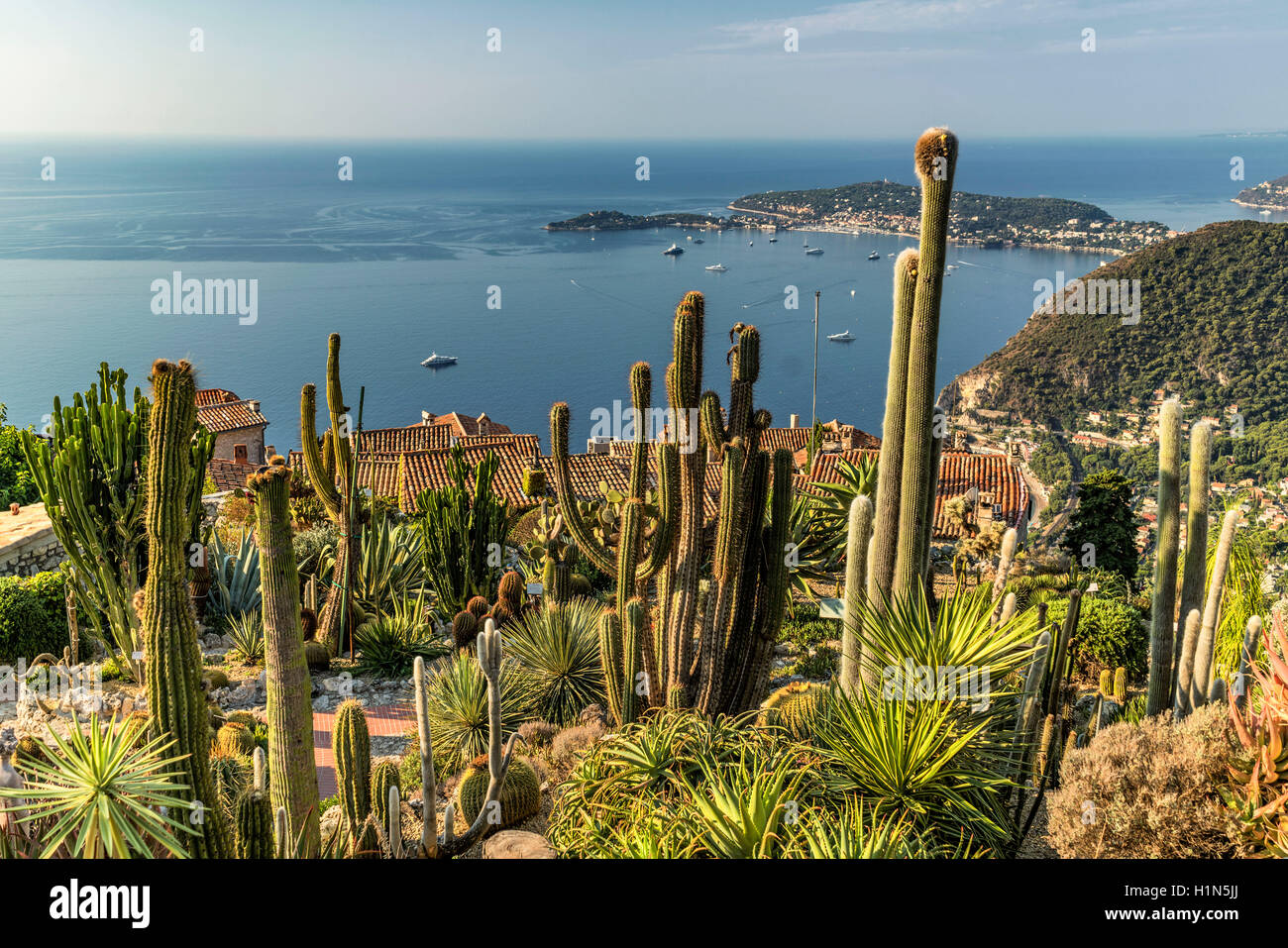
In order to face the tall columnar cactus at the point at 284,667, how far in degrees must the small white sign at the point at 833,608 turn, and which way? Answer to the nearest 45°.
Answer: approximately 45° to its right

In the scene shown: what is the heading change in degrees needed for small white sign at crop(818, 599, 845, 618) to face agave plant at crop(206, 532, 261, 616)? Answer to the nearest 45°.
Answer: approximately 135° to its right

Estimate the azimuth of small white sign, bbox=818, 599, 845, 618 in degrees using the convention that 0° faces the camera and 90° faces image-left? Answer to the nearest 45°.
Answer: approximately 0°
